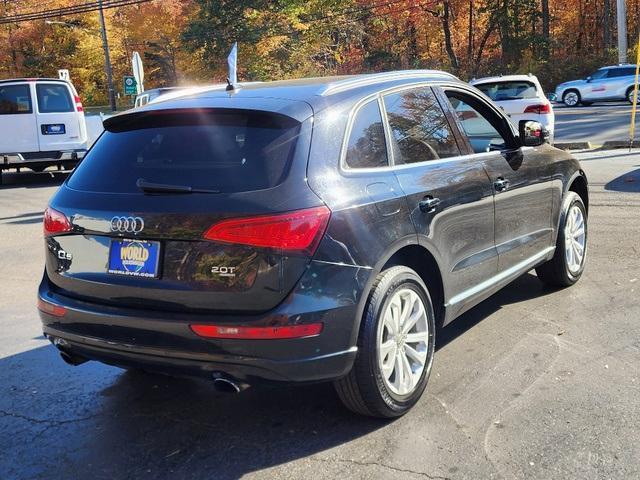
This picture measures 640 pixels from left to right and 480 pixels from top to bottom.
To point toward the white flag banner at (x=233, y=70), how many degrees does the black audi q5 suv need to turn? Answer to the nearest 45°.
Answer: approximately 45° to its left

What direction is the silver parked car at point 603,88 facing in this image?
to the viewer's left

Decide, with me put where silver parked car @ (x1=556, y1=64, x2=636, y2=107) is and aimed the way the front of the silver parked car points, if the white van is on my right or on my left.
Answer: on my left

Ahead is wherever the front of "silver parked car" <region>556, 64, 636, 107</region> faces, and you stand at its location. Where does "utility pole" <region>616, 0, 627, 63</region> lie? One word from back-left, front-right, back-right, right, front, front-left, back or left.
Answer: right

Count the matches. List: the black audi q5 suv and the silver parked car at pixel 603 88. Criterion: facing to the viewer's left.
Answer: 1

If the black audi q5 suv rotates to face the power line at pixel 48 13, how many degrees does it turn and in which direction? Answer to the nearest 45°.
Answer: approximately 45° to its left

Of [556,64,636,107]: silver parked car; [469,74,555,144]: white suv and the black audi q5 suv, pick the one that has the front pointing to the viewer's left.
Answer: the silver parked car

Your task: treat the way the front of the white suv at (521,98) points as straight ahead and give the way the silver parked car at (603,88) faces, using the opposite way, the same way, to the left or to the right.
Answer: to the left

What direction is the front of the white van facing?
away from the camera

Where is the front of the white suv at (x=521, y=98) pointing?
away from the camera

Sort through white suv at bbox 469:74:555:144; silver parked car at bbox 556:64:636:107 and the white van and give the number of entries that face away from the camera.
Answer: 2

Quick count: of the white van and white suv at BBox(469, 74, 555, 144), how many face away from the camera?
2

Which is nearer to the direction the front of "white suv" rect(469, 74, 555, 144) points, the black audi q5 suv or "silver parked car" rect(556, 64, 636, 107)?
the silver parked car

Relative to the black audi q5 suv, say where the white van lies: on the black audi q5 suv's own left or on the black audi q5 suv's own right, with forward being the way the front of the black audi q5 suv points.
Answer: on the black audi q5 suv's own left

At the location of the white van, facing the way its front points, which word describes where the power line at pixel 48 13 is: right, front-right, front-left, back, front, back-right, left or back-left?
front
